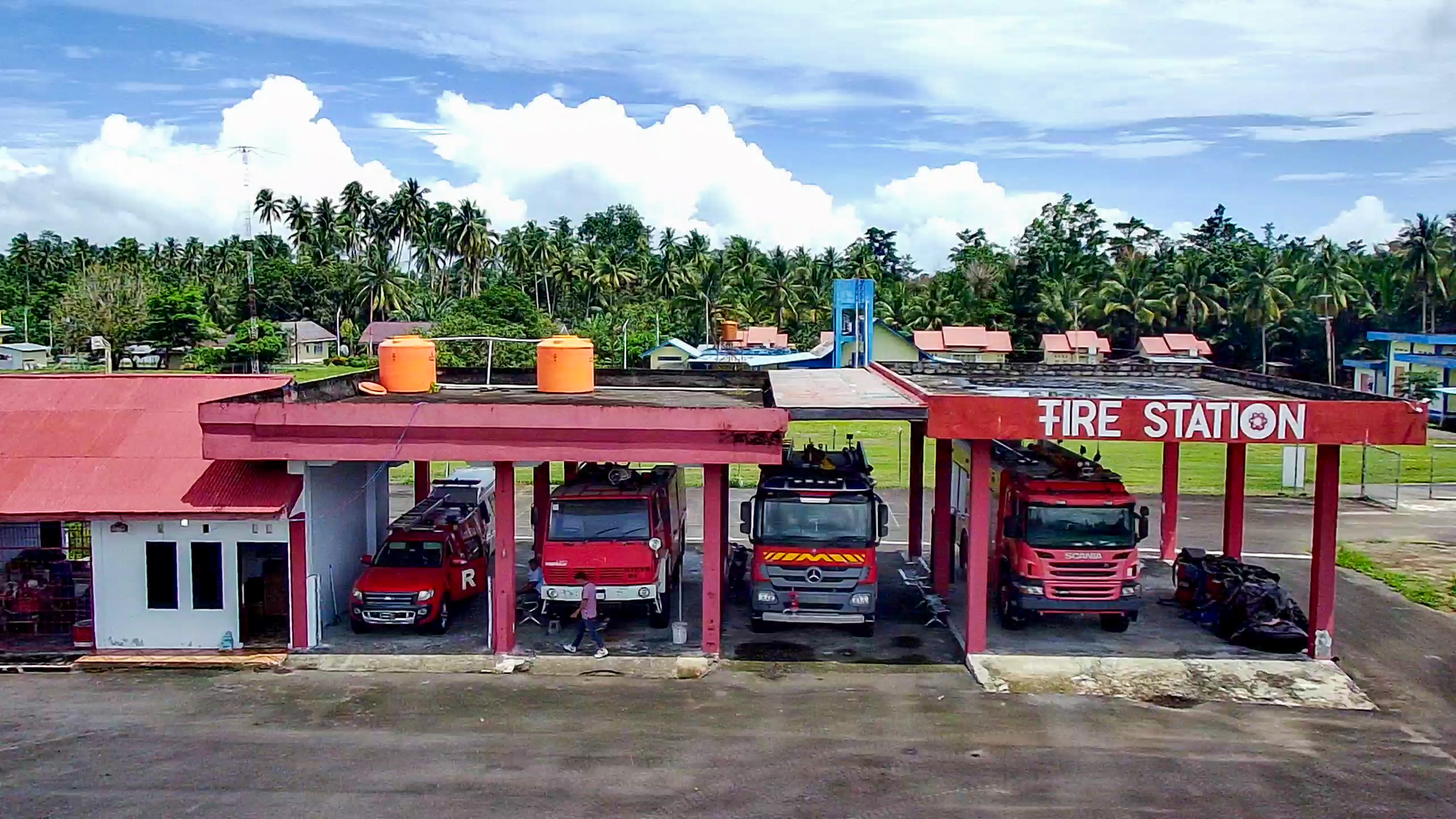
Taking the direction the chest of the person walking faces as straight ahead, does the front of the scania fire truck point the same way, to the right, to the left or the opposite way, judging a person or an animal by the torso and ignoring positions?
to the left

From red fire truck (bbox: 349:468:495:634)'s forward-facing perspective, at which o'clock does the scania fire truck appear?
The scania fire truck is roughly at 8 o'clock from the red fire truck.

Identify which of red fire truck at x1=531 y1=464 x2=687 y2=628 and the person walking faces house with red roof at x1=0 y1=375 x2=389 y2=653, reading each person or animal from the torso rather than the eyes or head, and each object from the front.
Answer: the person walking

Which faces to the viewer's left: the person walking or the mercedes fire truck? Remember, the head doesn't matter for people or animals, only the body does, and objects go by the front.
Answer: the person walking

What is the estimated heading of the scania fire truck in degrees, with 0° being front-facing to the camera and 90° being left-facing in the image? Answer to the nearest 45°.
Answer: approximately 0°

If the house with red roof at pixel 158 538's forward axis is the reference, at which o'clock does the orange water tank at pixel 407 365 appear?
The orange water tank is roughly at 8 o'clock from the house with red roof.

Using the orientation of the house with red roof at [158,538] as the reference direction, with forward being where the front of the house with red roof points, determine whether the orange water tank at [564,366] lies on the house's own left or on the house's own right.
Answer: on the house's own left

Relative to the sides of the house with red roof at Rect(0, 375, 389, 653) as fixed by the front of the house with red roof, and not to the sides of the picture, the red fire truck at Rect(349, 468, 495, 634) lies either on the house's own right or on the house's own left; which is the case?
on the house's own left

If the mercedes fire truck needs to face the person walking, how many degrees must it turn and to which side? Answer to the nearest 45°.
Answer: approximately 90° to its right

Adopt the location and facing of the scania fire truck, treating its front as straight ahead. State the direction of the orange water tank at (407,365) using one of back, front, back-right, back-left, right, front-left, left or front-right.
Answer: right

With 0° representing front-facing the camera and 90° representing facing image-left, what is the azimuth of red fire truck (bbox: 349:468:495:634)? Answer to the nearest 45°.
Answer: approximately 45°
